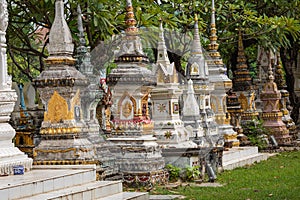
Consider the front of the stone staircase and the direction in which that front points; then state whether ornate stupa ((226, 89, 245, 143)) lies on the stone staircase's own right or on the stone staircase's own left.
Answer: on the stone staircase's own left

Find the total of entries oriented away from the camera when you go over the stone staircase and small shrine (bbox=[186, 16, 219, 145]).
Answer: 0

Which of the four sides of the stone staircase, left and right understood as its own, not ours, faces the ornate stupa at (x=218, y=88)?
left

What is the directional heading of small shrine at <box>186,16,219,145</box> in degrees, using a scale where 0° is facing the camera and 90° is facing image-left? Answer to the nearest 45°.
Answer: approximately 45°

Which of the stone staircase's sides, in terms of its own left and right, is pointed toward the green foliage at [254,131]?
left

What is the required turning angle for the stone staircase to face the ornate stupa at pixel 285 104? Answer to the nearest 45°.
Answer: approximately 90° to its left

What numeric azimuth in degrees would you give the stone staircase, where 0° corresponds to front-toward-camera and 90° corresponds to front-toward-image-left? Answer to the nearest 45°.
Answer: approximately 315°
